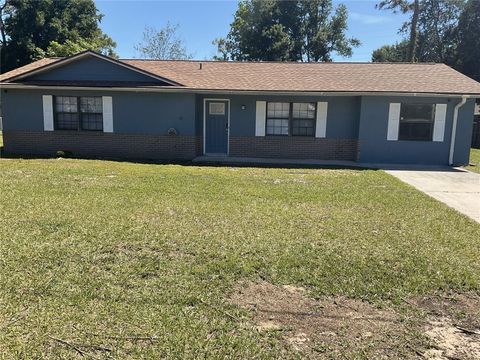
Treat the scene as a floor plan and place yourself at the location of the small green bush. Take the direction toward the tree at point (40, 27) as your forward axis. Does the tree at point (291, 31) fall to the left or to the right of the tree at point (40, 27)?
right

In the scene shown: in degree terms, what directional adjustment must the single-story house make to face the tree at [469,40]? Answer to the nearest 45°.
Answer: approximately 135° to its left

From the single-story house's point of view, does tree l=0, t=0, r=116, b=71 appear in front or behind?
behind

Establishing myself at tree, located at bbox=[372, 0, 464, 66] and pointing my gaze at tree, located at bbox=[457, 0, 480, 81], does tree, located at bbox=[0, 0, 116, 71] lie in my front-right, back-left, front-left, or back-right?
back-right

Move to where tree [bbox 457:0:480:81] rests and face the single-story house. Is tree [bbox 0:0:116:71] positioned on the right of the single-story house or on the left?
right

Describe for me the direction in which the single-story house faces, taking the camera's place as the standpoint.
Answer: facing the viewer

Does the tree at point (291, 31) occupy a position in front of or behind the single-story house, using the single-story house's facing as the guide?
behind

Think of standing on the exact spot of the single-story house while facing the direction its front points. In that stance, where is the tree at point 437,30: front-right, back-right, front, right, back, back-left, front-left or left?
back-left
